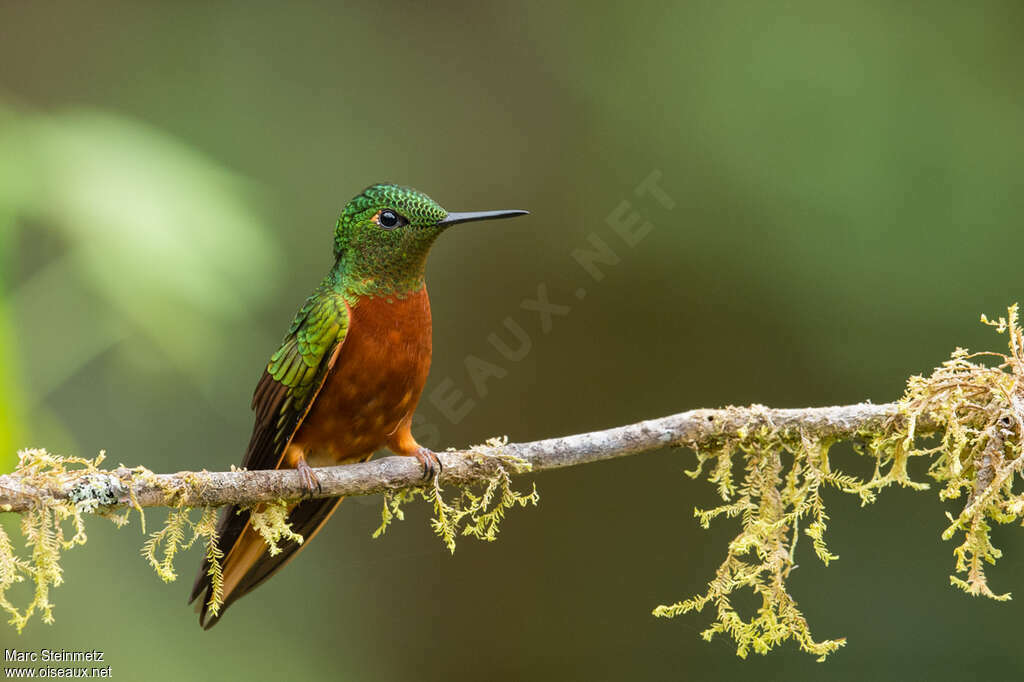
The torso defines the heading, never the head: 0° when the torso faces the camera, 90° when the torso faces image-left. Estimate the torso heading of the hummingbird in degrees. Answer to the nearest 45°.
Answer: approximately 315°

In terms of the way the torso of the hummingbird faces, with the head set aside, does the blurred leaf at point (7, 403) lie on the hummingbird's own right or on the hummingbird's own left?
on the hummingbird's own right

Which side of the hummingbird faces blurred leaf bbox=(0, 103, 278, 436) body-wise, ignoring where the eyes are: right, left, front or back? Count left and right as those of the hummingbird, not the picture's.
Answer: back
